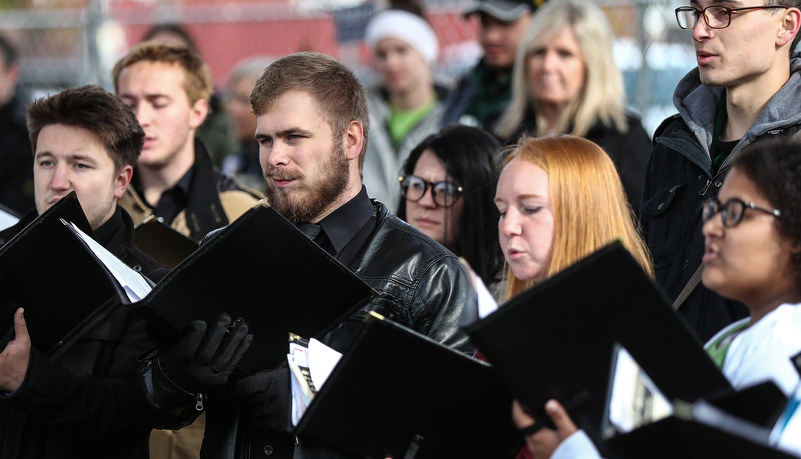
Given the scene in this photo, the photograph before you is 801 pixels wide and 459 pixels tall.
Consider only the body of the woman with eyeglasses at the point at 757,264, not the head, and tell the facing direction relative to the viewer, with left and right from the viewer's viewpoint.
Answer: facing to the left of the viewer

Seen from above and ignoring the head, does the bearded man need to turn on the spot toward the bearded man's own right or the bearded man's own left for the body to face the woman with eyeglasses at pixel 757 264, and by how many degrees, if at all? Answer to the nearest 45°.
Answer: approximately 90° to the bearded man's own left

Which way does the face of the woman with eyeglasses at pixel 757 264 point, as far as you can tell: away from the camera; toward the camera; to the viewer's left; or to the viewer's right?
to the viewer's left

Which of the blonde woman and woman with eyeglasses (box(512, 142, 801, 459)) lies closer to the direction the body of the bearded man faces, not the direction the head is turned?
the woman with eyeglasses

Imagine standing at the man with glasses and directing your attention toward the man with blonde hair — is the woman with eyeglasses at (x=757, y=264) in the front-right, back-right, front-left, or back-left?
back-left

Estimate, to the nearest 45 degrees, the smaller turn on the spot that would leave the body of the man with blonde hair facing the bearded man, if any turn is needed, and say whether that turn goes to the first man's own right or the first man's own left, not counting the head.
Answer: approximately 45° to the first man's own left

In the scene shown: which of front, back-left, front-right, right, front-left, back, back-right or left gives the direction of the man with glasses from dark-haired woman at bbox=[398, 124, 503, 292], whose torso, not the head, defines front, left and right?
left

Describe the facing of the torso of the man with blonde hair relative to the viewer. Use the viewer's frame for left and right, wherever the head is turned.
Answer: facing the viewer and to the left of the viewer

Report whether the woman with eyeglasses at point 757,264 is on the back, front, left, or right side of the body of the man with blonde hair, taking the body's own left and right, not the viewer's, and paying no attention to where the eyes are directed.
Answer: left

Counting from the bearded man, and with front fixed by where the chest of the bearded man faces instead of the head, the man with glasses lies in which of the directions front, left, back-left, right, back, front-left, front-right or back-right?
back-left

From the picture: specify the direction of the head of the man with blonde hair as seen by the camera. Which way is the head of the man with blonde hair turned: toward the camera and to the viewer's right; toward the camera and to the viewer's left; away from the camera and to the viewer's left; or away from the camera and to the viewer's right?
toward the camera and to the viewer's left
